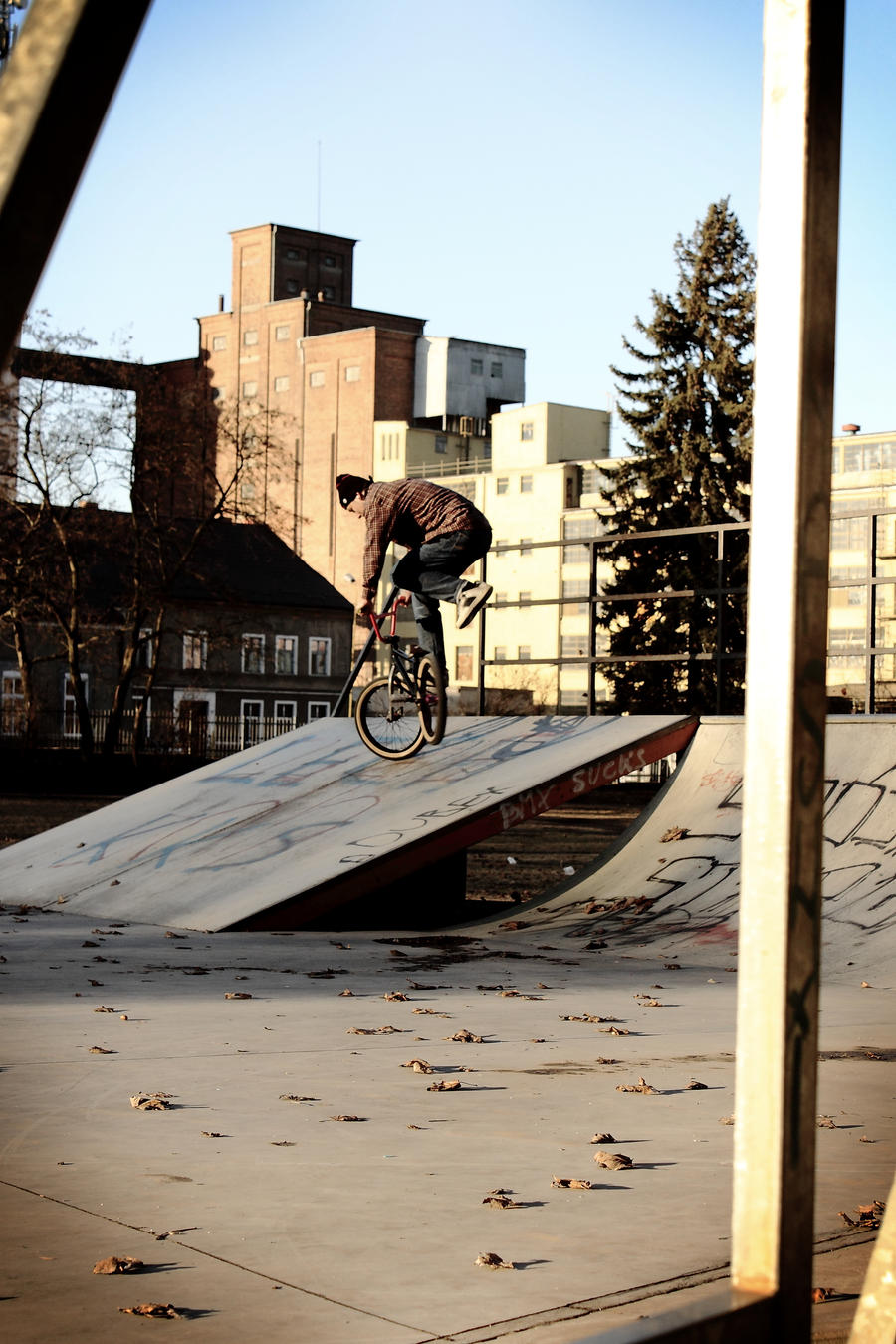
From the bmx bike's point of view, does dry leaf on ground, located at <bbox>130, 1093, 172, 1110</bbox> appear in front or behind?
in front

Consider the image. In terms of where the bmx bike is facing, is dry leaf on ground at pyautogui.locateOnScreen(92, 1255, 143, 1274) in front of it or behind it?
in front

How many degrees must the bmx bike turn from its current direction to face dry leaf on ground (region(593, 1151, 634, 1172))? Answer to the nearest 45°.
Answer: approximately 45° to its left

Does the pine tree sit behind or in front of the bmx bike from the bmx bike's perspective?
behind

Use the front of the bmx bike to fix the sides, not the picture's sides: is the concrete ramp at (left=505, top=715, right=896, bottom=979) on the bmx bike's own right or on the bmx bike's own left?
on the bmx bike's own left

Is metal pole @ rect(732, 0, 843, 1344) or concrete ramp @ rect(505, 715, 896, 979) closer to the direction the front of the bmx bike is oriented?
the metal pole

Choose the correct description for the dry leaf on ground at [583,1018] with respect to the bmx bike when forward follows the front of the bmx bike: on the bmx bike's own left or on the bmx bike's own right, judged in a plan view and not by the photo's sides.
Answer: on the bmx bike's own left
